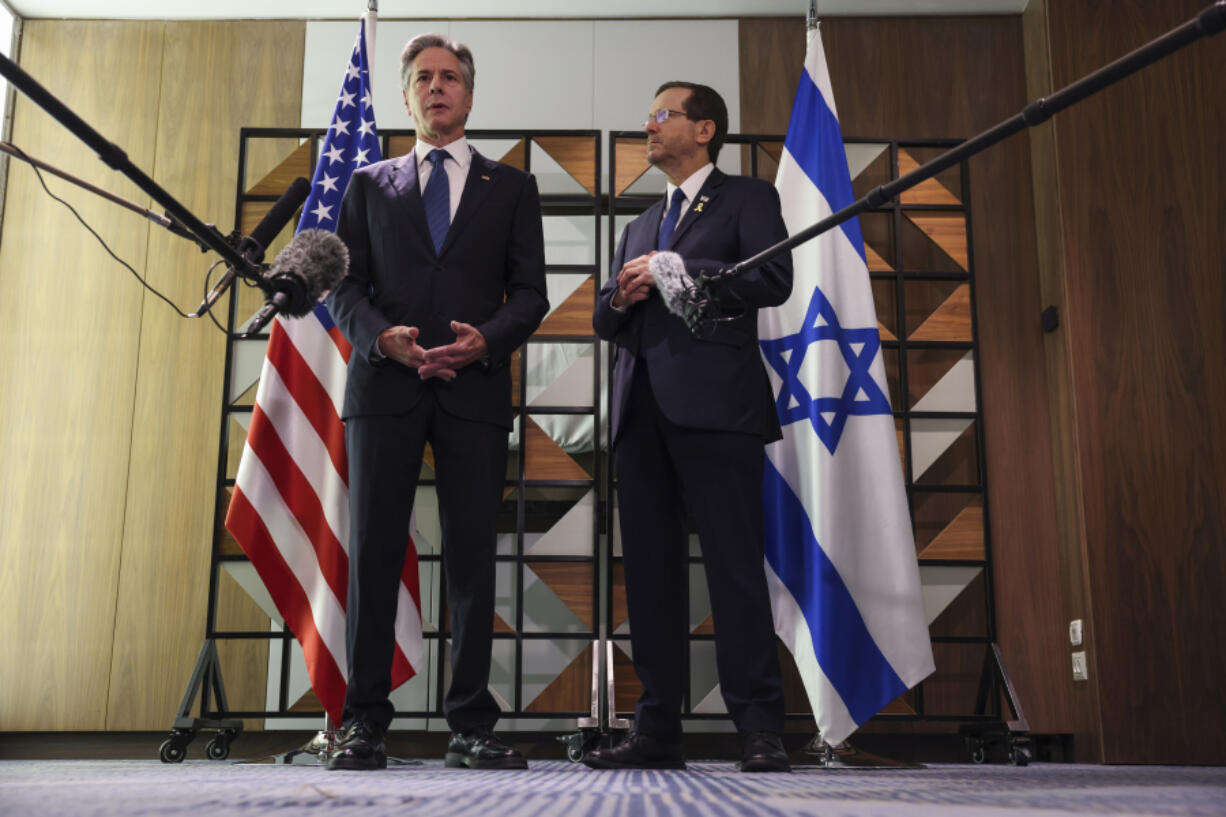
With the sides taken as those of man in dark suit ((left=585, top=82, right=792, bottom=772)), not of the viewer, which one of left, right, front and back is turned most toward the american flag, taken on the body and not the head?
right

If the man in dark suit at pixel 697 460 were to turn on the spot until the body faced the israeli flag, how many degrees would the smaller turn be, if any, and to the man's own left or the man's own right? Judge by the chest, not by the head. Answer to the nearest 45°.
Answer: approximately 180°

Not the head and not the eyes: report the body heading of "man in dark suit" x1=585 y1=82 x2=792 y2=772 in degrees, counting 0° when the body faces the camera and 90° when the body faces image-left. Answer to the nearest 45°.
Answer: approximately 45°

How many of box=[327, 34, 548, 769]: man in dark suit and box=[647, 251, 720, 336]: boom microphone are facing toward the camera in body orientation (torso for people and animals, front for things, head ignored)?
1

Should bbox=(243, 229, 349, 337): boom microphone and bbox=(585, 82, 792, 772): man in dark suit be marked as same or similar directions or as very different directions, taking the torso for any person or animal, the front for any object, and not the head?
very different directions

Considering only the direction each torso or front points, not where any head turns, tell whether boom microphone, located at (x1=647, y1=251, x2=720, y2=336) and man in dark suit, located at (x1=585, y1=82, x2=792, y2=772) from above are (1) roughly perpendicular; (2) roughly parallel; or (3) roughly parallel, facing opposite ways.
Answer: roughly perpendicular

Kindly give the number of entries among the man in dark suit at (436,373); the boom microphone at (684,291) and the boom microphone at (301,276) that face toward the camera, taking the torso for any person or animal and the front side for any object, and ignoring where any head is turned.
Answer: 1

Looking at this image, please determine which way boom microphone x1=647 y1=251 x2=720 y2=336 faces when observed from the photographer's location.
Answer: facing away from the viewer and to the left of the viewer

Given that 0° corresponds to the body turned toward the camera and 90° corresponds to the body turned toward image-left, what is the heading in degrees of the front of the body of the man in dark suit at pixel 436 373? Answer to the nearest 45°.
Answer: approximately 0°

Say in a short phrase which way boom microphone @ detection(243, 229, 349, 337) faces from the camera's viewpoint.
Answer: facing away from the viewer and to the right of the viewer

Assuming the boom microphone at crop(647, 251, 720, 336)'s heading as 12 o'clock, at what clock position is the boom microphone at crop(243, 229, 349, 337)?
the boom microphone at crop(243, 229, 349, 337) is roughly at 9 o'clock from the boom microphone at crop(647, 251, 720, 336).
